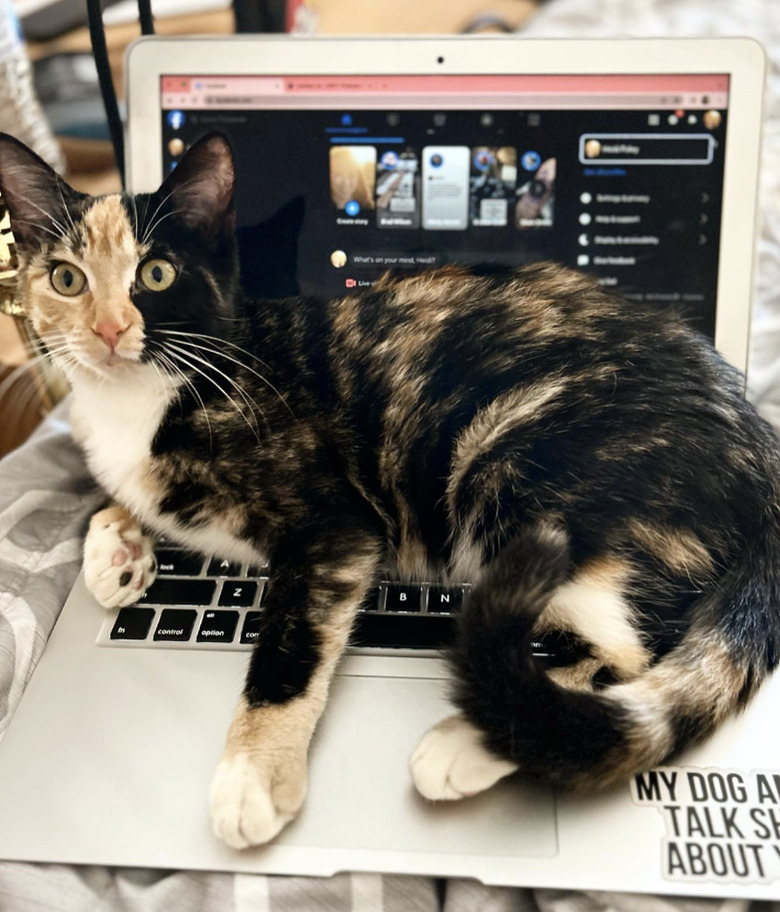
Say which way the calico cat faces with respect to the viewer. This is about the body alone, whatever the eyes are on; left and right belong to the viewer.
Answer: facing to the left of the viewer

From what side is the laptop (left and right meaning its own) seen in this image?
front
